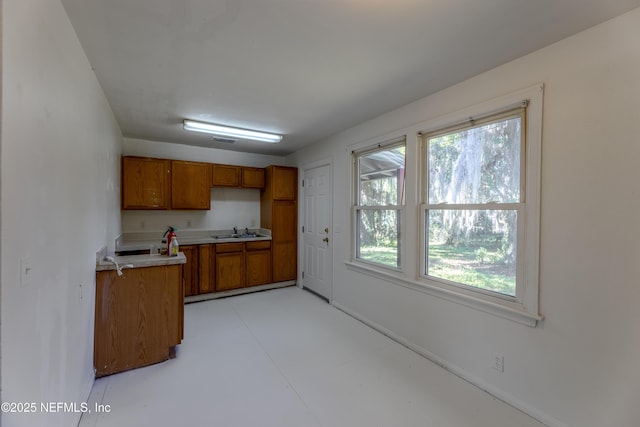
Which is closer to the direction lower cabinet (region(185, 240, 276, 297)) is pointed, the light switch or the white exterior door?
the light switch

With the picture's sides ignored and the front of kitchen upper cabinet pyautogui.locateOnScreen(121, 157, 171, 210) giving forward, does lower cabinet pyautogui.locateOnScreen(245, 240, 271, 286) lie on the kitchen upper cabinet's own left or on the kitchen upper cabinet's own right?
on the kitchen upper cabinet's own left

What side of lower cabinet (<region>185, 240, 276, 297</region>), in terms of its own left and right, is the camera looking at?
front

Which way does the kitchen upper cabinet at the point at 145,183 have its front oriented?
toward the camera

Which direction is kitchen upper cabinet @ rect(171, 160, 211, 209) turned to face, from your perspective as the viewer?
facing the viewer

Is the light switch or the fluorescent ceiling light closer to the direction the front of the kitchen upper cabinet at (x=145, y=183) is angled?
the light switch

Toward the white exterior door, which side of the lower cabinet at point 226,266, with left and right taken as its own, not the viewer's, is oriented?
left

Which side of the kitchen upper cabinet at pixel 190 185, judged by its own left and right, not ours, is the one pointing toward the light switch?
front

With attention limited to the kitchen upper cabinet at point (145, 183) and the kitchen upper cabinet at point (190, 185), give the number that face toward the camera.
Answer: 2

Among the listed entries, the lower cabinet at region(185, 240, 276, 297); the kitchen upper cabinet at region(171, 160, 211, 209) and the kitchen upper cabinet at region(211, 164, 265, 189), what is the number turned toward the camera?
3

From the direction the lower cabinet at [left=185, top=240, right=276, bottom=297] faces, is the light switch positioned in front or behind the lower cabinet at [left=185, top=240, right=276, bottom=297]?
in front
